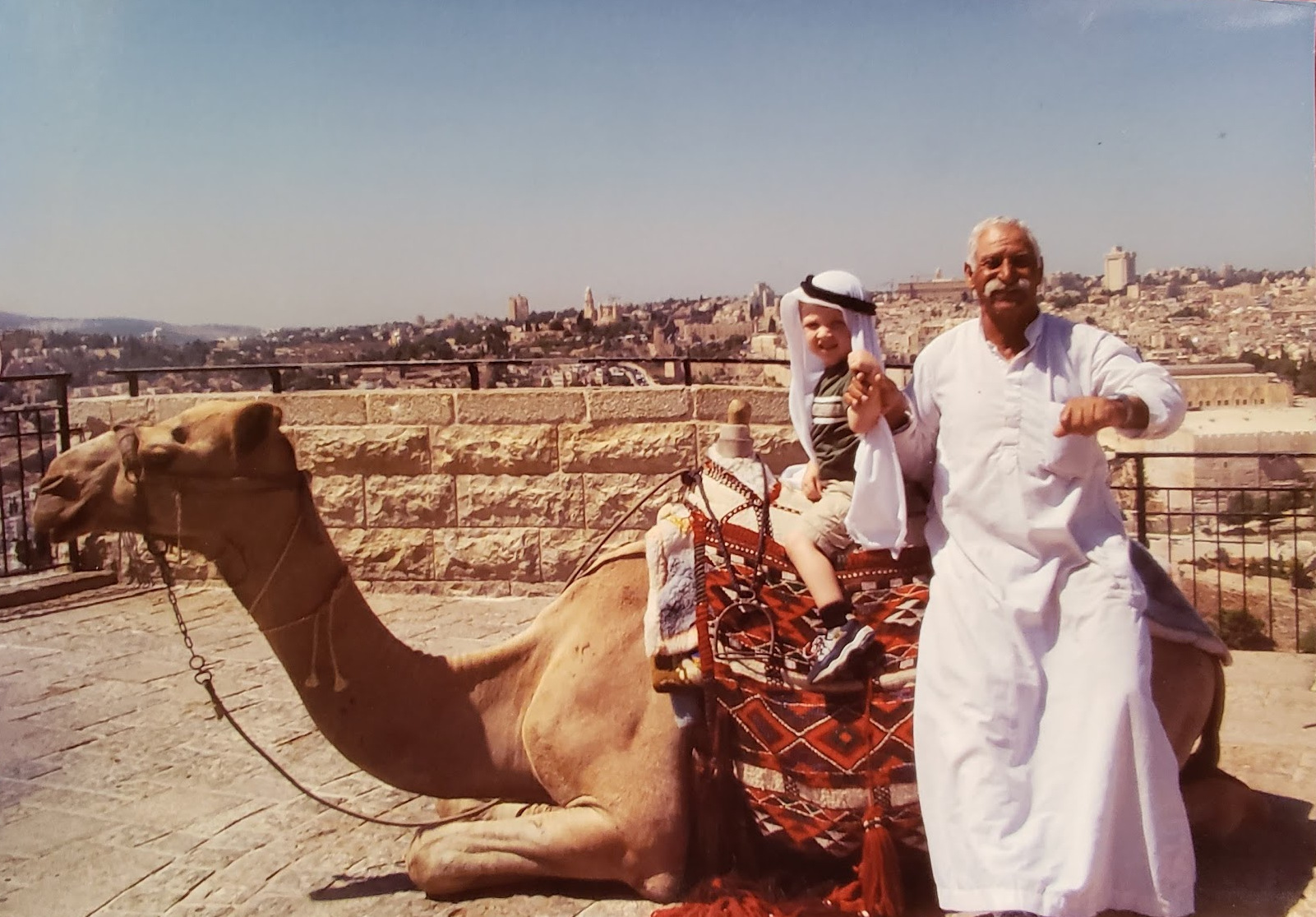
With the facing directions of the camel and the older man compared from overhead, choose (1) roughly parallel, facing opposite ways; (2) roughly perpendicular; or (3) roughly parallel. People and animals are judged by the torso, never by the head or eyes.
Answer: roughly perpendicular

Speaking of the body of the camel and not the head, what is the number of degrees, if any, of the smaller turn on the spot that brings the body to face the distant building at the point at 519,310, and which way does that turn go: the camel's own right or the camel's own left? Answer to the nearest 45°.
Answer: approximately 90° to the camel's own right

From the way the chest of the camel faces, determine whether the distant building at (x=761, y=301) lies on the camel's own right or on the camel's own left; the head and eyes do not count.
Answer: on the camel's own right

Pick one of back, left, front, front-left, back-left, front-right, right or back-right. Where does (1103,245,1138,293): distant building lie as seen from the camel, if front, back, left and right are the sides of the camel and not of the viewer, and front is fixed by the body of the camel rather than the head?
back-right

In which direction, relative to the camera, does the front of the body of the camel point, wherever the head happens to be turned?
to the viewer's left

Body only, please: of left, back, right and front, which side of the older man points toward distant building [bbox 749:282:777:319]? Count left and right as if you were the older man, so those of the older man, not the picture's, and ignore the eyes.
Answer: back

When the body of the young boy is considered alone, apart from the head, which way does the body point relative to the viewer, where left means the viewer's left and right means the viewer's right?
facing the viewer and to the left of the viewer

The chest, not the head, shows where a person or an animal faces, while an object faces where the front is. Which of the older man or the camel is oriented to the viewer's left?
the camel

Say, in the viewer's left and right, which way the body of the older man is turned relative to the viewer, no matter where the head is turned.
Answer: facing the viewer

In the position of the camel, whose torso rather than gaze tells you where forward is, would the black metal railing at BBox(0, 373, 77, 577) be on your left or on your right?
on your right

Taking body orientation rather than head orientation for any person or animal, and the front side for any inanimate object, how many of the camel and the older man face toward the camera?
1
